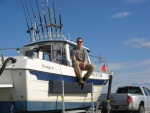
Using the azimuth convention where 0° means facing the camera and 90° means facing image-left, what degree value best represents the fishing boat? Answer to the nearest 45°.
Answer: approximately 225°
